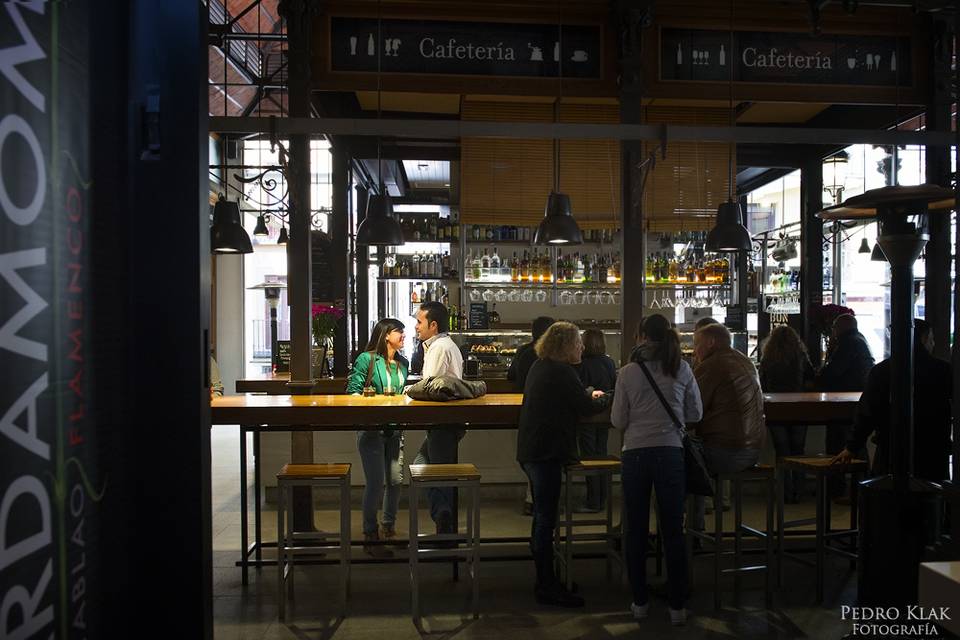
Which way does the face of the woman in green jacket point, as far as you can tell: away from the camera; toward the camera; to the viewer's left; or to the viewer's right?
to the viewer's right

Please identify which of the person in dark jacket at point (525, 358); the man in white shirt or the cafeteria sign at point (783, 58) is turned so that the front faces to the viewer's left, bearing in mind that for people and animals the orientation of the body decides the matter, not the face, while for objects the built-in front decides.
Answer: the man in white shirt

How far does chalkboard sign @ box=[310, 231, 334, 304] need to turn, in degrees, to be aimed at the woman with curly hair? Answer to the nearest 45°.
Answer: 0° — it already faces them

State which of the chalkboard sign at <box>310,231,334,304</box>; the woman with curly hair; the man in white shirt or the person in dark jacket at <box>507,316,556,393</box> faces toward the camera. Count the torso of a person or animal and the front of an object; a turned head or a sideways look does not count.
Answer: the chalkboard sign

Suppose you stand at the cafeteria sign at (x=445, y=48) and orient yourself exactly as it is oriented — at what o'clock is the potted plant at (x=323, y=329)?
The potted plant is roughly at 5 o'clock from the cafeteria sign.

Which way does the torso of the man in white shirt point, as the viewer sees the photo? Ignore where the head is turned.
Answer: to the viewer's left

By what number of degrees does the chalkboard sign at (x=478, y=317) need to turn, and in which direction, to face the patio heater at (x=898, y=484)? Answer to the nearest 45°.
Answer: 0° — it already faces it

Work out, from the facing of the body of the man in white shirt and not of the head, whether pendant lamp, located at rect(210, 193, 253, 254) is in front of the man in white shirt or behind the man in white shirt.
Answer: in front

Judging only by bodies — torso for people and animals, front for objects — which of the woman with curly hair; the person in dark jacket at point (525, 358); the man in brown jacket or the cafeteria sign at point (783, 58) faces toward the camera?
the cafeteria sign

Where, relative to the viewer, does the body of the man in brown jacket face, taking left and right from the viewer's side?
facing away from the viewer and to the left of the viewer
